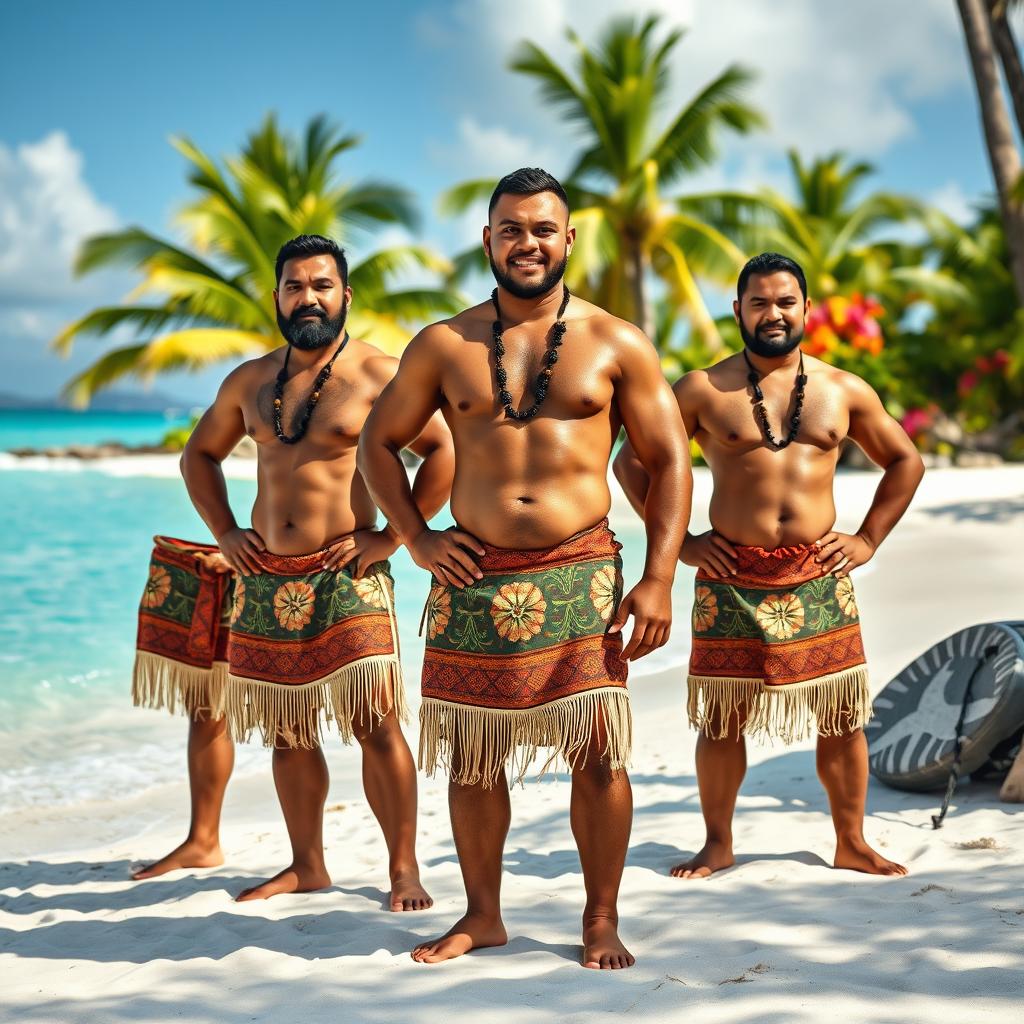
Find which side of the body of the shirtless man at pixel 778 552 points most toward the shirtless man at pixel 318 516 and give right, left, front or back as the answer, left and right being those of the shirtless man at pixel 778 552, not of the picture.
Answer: right

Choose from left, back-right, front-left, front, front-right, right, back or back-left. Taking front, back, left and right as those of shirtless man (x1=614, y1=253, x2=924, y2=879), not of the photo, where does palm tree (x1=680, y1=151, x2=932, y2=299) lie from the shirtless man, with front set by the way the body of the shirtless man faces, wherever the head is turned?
back

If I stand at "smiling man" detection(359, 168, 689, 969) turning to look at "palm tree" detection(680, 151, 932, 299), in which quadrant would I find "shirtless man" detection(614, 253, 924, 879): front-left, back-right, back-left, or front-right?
front-right

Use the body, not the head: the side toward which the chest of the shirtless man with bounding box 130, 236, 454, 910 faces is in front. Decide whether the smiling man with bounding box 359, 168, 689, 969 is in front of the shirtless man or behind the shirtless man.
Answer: in front

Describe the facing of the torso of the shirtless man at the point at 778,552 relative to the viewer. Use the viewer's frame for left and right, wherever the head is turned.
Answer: facing the viewer

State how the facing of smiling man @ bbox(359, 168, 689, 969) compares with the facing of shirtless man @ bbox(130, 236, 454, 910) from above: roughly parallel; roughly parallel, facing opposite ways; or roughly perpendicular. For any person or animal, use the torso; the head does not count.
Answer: roughly parallel

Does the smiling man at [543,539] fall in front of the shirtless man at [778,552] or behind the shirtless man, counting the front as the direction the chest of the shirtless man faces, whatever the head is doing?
in front

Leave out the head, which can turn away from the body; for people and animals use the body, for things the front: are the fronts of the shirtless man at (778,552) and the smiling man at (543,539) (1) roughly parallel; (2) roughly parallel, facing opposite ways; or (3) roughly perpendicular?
roughly parallel

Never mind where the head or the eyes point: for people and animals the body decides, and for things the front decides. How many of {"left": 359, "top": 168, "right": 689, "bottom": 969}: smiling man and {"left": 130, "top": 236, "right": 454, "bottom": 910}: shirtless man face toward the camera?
2

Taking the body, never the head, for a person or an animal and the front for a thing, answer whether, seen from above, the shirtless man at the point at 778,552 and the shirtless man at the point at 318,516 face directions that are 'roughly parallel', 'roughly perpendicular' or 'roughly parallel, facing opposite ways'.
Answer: roughly parallel

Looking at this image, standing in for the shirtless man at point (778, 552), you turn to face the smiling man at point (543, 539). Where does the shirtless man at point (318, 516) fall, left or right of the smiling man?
right

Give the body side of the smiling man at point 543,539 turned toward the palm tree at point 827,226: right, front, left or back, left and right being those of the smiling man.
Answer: back

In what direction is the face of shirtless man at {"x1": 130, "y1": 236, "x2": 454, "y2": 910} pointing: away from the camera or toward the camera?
toward the camera

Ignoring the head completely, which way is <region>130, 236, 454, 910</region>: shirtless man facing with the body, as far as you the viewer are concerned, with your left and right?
facing the viewer
